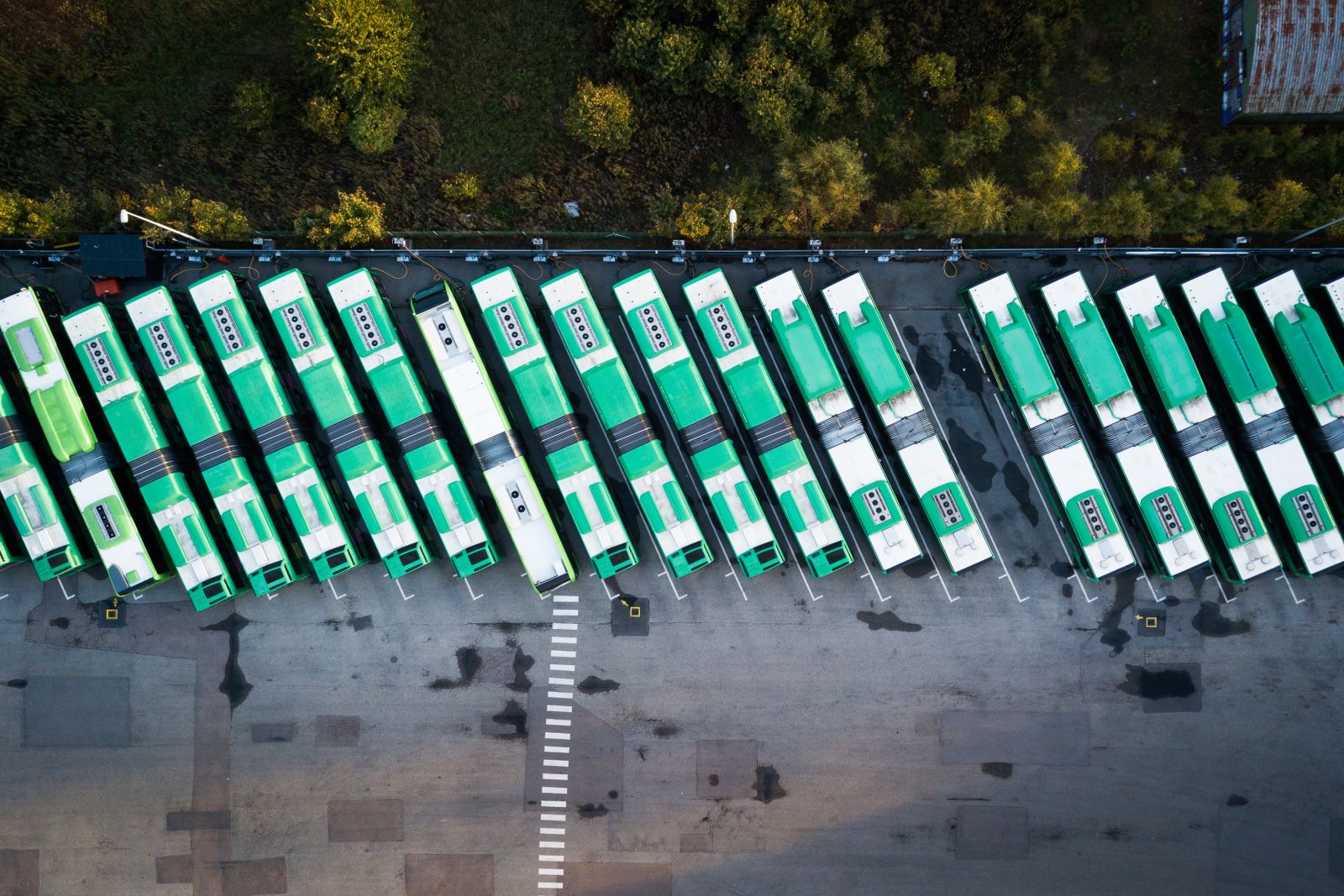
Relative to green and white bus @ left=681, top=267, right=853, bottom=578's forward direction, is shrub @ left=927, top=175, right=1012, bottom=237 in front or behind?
behind
